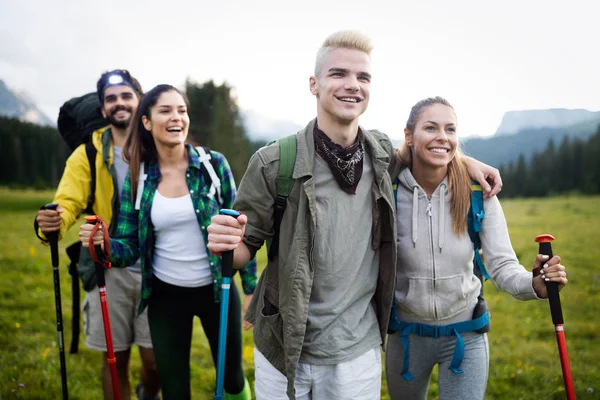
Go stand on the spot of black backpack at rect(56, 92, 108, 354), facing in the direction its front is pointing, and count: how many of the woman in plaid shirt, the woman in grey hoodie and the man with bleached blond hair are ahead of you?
0

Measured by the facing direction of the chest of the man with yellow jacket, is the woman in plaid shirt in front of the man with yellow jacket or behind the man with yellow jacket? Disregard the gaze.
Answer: in front

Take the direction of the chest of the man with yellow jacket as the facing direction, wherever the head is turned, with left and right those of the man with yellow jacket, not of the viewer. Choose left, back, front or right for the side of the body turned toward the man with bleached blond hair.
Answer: front

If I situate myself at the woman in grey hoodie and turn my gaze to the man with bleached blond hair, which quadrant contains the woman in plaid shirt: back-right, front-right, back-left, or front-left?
front-right

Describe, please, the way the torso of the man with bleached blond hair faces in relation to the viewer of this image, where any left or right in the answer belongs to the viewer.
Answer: facing the viewer and to the right of the viewer

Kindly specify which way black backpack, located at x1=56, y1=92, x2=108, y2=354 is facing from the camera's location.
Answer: facing away from the viewer and to the left of the viewer

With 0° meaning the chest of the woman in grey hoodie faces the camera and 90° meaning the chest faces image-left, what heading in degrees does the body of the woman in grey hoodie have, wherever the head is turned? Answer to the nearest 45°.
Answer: approximately 0°

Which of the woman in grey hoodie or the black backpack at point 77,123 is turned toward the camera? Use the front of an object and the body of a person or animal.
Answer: the woman in grey hoodie

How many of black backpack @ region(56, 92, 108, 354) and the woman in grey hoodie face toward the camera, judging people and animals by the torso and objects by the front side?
1

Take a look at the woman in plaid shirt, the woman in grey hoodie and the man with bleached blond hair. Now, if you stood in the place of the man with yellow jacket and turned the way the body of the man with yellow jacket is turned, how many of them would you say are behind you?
0

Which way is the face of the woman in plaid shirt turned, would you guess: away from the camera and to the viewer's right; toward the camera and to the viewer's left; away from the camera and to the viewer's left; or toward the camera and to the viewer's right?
toward the camera and to the viewer's right

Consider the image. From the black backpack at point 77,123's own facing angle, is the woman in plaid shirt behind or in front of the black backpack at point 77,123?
behind
